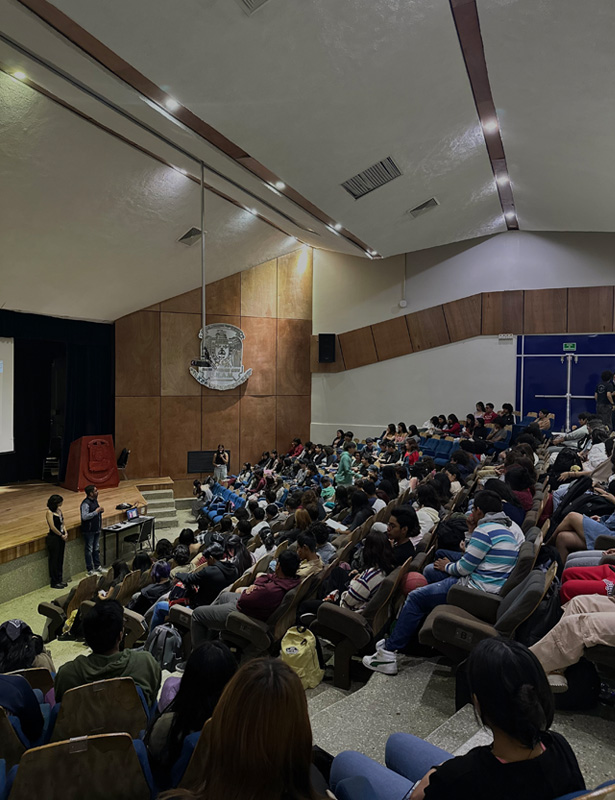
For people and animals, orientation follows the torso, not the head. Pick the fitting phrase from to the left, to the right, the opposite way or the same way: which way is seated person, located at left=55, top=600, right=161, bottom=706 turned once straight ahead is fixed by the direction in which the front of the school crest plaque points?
the opposite way

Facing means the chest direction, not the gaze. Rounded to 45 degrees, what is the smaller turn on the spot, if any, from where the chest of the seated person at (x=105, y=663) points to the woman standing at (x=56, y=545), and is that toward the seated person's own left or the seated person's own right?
0° — they already face them

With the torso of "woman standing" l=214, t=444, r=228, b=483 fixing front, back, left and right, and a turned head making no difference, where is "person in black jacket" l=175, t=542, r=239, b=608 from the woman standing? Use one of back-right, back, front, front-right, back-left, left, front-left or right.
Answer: front

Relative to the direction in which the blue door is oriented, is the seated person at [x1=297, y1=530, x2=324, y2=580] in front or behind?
in front

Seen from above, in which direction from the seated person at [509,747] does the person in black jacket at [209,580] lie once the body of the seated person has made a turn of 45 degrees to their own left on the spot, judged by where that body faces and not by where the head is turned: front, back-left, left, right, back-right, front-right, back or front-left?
front-right

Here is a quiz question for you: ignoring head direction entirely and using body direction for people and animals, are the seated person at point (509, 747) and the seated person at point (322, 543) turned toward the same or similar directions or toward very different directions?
same or similar directions

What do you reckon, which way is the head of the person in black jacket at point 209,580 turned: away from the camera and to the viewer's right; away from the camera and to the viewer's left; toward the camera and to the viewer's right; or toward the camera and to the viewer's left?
away from the camera and to the viewer's left

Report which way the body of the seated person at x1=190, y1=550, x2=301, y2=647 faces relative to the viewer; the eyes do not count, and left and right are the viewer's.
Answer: facing to the left of the viewer

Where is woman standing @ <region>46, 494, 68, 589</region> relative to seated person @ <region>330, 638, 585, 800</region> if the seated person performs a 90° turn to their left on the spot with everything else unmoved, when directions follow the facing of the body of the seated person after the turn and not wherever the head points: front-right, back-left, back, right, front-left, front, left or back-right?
right

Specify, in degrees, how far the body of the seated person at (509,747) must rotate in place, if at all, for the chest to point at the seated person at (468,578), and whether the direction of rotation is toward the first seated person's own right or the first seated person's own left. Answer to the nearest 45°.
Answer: approximately 45° to the first seated person's own right

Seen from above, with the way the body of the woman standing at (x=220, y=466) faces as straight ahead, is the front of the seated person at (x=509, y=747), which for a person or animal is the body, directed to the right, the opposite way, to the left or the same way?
the opposite way

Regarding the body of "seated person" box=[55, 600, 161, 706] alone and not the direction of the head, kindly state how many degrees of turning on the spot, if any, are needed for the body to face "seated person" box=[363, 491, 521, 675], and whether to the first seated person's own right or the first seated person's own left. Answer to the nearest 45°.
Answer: approximately 90° to the first seated person's own right

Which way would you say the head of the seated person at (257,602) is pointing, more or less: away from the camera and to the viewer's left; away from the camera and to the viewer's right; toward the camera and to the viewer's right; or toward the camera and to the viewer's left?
away from the camera and to the viewer's left

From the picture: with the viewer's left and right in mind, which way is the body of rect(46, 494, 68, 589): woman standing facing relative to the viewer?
facing to the right of the viewer

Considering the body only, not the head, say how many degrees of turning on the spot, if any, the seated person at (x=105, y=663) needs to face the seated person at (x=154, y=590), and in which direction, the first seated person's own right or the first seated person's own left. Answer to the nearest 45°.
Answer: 0° — they already face them

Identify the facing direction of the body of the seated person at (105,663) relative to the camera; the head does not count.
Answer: away from the camera

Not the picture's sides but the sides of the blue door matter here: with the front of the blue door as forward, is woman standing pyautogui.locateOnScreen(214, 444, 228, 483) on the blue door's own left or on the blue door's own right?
on the blue door's own right

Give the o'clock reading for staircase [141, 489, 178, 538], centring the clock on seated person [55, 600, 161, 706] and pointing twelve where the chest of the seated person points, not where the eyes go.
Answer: The staircase is roughly at 12 o'clock from the seated person.

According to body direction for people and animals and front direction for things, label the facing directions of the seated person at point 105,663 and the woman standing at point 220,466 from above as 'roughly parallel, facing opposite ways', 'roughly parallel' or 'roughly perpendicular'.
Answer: roughly parallel, facing opposite ways
